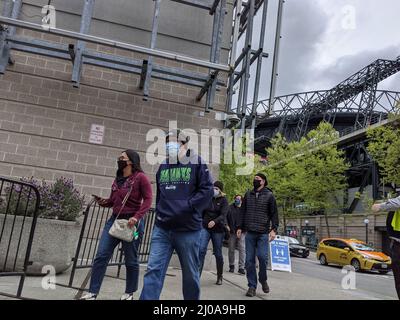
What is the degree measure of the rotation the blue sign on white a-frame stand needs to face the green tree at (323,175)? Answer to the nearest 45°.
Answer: approximately 180°

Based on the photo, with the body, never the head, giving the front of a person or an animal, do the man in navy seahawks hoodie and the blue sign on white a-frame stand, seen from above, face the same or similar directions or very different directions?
same or similar directions

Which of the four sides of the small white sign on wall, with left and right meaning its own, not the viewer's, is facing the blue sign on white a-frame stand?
left

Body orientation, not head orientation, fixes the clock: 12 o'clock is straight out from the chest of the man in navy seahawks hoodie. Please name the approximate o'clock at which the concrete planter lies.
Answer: The concrete planter is roughly at 3 o'clock from the man in navy seahawks hoodie.

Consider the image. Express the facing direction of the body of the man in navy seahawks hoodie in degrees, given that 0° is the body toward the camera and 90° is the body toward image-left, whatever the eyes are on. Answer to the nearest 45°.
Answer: approximately 45°

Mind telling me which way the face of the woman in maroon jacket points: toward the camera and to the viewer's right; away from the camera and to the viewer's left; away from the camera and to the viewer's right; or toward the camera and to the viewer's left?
toward the camera and to the viewer's left

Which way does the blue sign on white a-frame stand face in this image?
toward the camera

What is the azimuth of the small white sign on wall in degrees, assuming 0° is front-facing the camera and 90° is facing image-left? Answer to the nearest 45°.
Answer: approximately 0°

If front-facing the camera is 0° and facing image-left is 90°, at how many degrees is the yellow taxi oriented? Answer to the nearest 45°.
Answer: approximately 315°

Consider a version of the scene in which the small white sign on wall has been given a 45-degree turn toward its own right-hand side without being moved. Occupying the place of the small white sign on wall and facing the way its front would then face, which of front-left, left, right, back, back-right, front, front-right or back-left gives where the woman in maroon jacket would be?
front-left

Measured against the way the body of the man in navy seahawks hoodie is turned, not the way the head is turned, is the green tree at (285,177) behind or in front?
behind

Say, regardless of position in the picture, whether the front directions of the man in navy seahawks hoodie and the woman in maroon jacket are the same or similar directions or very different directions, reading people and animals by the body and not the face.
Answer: same or similar directions

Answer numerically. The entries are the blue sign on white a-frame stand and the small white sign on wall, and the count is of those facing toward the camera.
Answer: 2

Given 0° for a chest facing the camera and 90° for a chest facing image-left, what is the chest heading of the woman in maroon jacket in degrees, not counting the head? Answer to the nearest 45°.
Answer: approximately 45°

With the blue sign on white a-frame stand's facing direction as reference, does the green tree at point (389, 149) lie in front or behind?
behind
